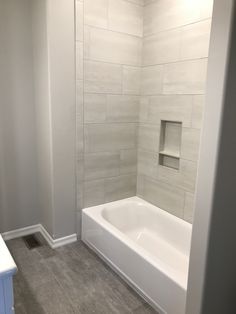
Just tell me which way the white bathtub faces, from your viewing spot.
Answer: facing the viewer and to the left of the viewer
